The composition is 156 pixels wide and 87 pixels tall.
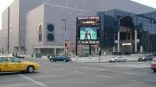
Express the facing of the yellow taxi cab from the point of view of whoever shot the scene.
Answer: facing to the right of the viewer
